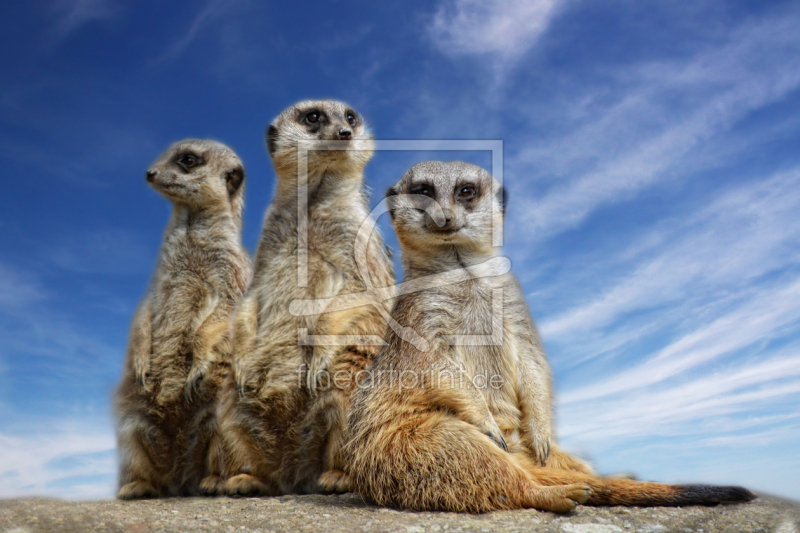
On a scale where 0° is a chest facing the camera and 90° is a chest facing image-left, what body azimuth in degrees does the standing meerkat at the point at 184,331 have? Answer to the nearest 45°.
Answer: approximately 45°

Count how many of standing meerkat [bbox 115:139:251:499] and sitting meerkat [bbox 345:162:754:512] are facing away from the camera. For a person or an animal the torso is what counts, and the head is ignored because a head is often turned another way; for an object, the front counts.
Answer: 0

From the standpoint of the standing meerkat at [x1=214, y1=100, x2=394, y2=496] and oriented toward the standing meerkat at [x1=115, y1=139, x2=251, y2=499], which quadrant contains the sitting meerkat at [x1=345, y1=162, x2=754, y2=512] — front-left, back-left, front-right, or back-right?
back-left

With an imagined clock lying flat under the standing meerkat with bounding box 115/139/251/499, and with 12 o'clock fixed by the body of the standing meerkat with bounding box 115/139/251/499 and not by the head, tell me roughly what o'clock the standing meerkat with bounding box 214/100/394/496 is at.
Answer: the standing meerkat with bounding box 214/100/394/496 is roughly at 9 o'clock from the standing meerkat with bounding box 115/139/251/499.

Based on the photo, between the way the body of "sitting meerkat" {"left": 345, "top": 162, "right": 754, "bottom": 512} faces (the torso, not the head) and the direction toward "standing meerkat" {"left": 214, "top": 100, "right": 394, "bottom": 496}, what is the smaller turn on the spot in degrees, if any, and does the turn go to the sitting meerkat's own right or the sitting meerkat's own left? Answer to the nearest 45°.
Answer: approximately 180°

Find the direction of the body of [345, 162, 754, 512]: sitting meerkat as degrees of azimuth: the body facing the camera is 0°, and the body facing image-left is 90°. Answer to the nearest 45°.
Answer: approximately 315°
